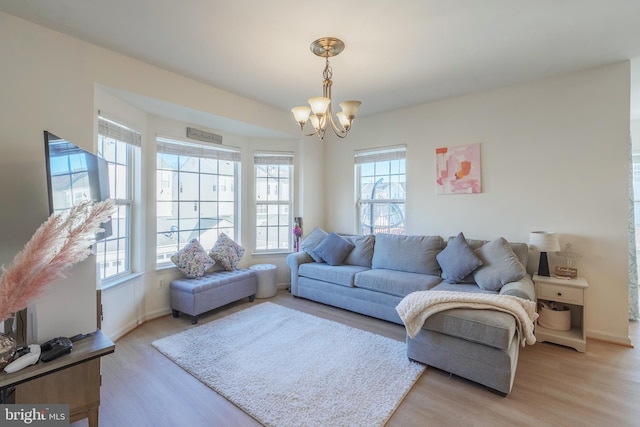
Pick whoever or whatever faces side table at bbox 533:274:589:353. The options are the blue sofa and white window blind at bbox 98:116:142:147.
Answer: the white window blind

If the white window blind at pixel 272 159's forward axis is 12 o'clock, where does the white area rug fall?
The white area rug is roughly at 12 o'clock from the white window blind.

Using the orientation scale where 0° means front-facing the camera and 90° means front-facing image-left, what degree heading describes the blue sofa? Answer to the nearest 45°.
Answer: approximately 45°

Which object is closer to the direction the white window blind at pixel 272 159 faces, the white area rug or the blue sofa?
the white area rug

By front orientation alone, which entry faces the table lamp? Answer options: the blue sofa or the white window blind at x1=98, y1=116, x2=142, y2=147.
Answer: the white window blind

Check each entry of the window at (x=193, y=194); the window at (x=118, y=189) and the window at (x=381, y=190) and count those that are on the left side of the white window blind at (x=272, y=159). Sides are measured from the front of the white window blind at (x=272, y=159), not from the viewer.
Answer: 1

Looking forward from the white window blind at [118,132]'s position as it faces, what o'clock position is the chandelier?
The chandelier is roughly at 12 o'clock from the white window blind.

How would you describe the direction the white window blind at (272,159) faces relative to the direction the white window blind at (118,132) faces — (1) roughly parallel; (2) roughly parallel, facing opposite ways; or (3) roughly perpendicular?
roughly perpendicular
